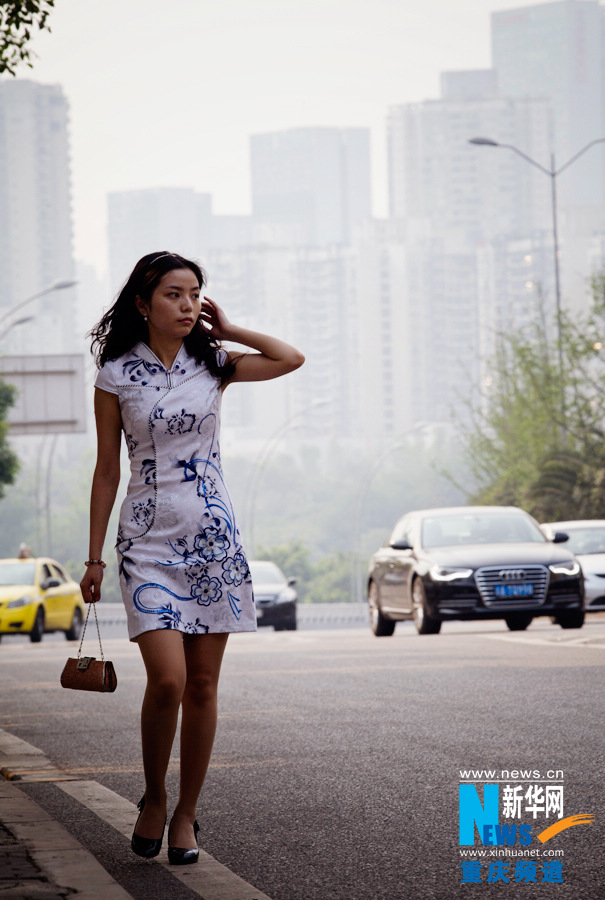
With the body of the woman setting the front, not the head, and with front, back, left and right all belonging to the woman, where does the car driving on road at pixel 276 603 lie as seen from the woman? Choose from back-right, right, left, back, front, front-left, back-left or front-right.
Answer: back

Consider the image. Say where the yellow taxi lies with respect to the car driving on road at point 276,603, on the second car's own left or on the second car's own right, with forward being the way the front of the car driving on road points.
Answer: on the second car's own right

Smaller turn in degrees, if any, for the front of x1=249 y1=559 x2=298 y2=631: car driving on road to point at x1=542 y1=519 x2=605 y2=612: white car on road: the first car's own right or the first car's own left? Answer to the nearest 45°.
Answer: approximately 45° to the first car's own left

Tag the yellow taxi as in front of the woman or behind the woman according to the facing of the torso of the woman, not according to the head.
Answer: behind

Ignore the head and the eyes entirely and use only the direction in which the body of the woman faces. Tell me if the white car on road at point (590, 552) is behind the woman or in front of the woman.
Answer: behind

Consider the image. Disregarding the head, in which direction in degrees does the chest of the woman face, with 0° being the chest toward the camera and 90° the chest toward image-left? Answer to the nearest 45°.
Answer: approximately 0°

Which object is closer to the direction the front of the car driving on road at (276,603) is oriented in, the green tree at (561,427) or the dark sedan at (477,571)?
the dark sedan

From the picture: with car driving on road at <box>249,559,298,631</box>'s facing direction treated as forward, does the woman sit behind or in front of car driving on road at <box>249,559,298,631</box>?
in front

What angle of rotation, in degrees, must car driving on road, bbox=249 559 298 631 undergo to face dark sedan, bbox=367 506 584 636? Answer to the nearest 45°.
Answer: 0° — it already faces it

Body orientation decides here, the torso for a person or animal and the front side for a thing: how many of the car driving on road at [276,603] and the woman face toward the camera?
2
